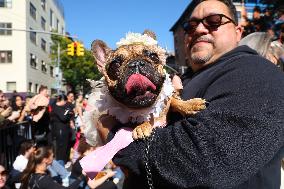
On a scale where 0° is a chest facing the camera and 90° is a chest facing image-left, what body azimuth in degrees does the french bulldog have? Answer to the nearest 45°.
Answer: approximately 0°

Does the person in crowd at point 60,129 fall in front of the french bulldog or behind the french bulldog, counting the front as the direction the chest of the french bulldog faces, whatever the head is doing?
behind
